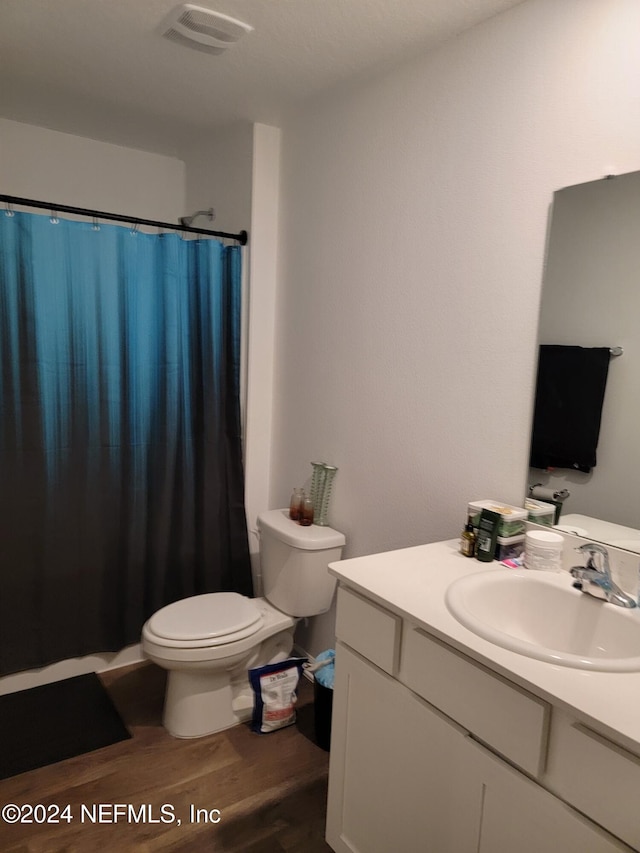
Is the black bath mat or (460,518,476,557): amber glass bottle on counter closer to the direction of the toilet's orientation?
the black bath mat

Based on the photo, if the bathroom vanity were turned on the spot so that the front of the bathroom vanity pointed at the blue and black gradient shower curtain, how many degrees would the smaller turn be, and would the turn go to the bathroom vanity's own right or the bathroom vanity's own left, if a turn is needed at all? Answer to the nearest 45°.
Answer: approximately 90° to the bathroom vanity's own right

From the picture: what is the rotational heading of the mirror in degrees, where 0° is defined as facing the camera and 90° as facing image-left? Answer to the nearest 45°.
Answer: approximately 45°

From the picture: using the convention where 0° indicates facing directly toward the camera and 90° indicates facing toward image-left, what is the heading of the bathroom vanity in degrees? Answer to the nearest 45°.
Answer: approximately 45°

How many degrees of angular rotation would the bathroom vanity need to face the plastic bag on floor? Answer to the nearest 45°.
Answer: approximately 90° to its right

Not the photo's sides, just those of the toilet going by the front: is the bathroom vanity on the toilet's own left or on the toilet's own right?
on the toilet's own left
